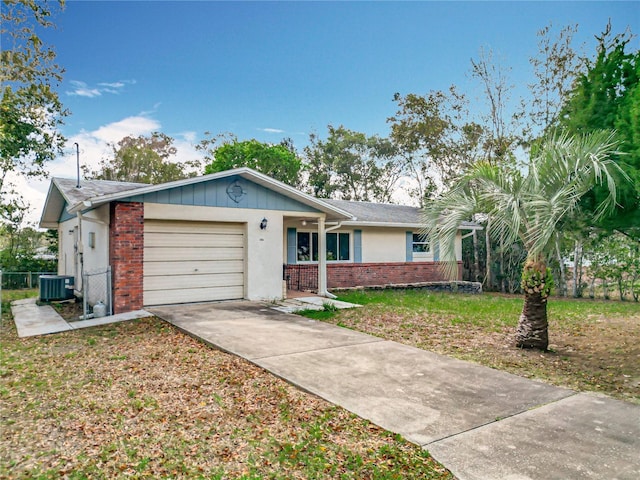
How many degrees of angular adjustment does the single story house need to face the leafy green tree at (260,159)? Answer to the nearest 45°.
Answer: approximately 135° to its left

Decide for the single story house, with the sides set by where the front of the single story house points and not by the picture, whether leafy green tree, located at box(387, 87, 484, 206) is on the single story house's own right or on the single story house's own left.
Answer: on the single story house's own left

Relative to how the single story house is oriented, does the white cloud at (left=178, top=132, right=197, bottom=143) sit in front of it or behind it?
behind

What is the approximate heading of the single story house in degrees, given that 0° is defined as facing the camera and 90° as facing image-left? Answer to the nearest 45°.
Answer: approximately 315°

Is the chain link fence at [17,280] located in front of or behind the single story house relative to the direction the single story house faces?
behind

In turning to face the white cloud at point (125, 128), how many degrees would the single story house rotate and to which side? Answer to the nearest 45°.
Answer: approximately 135° to its left

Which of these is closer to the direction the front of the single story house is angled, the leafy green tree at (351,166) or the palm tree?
the palm tree

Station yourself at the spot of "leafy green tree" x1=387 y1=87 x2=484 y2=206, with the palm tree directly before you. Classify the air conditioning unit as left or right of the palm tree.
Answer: right

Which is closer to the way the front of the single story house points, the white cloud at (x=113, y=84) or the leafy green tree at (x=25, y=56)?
the leafy green tree
